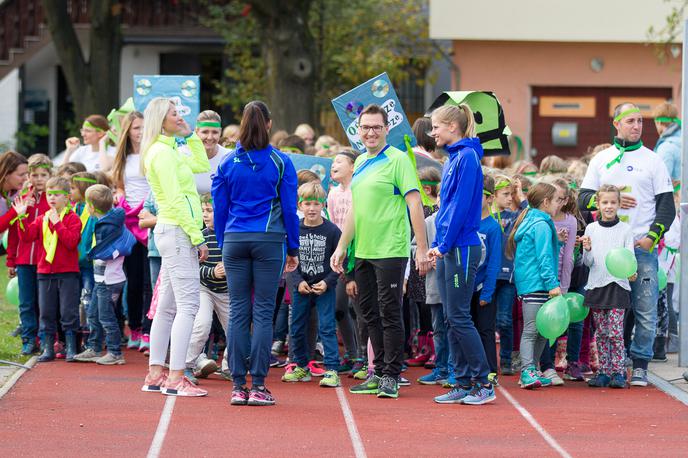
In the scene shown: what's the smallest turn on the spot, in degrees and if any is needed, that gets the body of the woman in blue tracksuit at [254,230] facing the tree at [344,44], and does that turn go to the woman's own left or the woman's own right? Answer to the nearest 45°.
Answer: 0° — they already face it

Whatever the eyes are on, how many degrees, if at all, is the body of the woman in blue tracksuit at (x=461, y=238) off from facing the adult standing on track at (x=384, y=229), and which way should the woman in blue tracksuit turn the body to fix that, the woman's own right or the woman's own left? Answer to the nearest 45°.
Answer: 0° — they already face them

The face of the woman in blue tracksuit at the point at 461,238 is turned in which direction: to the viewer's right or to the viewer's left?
to the viewer's left

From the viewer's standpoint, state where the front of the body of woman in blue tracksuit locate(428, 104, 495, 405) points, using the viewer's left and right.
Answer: facing to the left of the viewer

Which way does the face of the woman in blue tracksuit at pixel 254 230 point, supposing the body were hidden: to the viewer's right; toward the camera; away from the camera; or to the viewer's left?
away from the camera

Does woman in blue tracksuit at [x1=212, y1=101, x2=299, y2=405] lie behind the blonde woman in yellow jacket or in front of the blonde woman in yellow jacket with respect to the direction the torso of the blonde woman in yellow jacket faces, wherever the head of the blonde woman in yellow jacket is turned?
in front

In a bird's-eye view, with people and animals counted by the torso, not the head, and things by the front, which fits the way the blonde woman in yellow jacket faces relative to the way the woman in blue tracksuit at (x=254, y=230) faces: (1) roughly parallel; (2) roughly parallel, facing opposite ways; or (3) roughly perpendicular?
roughly perpendicular

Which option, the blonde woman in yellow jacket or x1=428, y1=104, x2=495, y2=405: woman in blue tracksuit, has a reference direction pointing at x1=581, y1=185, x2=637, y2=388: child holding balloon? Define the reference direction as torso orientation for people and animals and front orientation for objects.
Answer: the blonde woman in yellow jacket

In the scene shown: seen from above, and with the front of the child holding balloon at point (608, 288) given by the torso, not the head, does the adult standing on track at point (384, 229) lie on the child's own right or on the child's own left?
on the child's own right

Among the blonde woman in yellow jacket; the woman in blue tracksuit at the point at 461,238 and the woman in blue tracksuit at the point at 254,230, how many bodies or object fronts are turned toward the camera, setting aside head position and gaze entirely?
0

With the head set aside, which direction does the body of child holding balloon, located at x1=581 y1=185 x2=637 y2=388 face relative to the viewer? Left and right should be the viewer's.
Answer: facing the viewer

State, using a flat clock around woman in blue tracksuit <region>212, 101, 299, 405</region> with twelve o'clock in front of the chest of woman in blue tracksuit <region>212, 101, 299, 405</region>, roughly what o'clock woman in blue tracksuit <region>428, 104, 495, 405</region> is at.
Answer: woman in blue tracksuit <region>428, 104, 495, 405</region> is roughly at 3 o'clock from woman in blue tracksuit <region>212, 101, 299, 405</region>.

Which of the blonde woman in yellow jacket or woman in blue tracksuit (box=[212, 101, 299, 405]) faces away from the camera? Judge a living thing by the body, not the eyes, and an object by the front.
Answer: the woman in blue tracksuit

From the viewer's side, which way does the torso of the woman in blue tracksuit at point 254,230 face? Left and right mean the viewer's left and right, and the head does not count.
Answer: facing away from the viewer

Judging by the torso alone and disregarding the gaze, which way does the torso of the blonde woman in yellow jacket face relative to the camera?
to the viewer's right

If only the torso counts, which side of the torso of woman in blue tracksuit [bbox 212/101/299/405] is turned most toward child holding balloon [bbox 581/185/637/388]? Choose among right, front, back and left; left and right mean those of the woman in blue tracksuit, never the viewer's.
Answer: right

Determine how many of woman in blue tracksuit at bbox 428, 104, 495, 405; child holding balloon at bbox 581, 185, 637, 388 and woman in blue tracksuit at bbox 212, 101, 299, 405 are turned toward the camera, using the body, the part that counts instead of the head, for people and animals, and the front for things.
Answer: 1
